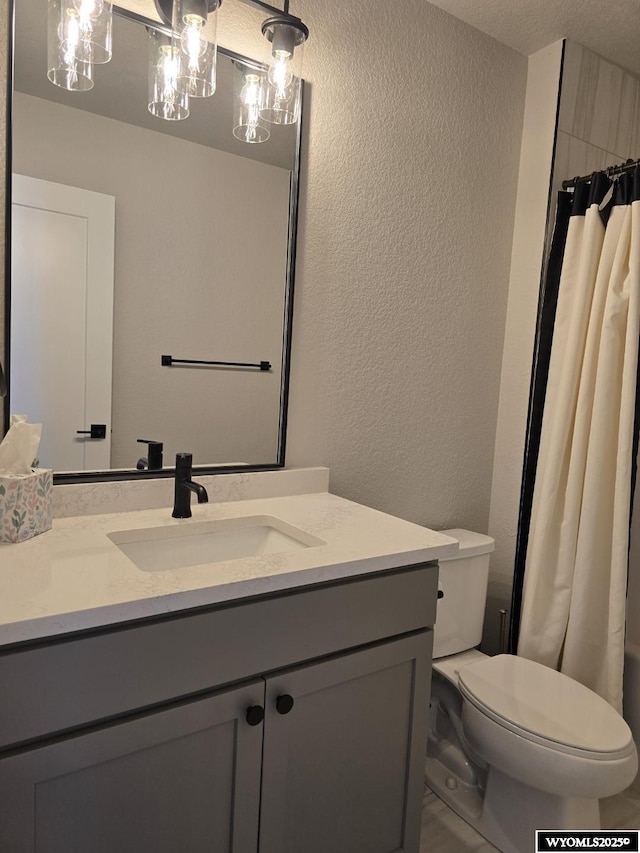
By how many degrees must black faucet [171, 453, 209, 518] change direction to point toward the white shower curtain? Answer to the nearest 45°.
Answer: approximately 45° to its left

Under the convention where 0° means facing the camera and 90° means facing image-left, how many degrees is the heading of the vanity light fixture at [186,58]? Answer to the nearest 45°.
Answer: approximately 315°
